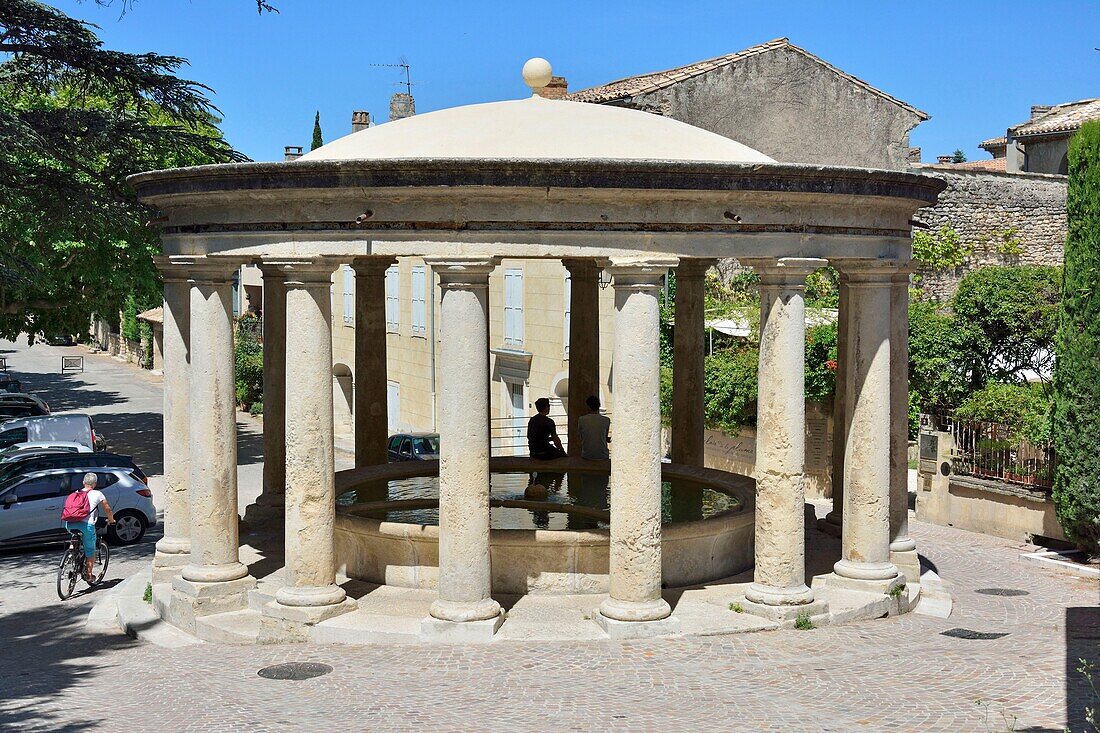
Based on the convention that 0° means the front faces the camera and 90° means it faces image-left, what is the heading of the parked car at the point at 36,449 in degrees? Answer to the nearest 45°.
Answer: approximately 90°

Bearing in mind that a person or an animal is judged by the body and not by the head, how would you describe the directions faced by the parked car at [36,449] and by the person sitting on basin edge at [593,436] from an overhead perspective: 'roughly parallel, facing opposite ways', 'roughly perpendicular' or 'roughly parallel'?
roughly perpendicular

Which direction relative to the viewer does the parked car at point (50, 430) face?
to the viewer's left

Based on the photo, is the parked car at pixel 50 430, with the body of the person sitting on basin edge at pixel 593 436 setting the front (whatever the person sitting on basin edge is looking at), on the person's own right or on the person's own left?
on the person's own left

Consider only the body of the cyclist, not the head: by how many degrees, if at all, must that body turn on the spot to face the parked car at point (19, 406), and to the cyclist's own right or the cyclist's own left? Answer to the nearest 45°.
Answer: approximately 45° to the cyclist's own left

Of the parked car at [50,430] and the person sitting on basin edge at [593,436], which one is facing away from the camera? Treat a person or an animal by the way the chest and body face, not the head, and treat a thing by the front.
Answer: the person sitting on basin edge

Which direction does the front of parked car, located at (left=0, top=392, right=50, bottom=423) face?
to the viewer's left

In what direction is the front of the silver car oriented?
to the viewer's left
